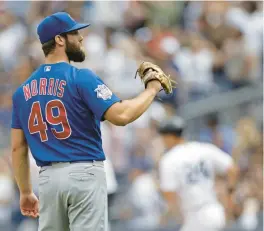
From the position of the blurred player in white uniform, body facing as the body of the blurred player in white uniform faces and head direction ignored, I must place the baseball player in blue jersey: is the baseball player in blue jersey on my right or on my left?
on my left

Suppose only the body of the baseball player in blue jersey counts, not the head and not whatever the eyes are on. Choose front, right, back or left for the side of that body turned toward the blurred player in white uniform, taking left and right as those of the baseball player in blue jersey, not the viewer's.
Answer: front

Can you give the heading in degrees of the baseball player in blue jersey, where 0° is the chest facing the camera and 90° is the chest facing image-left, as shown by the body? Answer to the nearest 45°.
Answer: approximately 225°

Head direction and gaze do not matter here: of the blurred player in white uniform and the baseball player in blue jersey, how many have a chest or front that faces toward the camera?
0

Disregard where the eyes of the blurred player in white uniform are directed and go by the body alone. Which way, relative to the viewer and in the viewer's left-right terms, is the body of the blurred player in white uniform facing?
facing away from the viewer and to the left of the viewer

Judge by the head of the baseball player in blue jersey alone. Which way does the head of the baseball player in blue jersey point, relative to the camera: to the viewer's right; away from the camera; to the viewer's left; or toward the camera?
to the viewer's right
